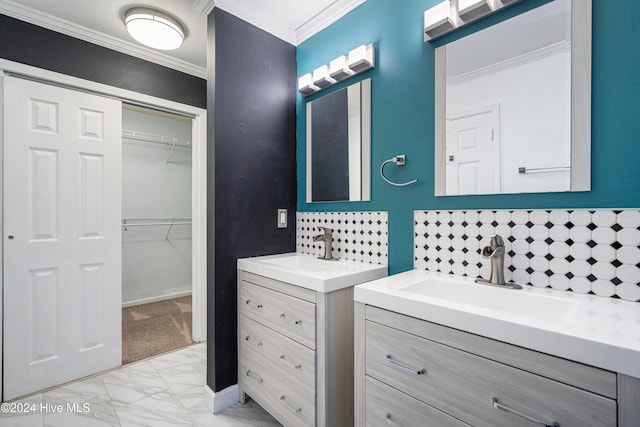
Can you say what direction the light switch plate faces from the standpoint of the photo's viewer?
facing the viewer and to the right of the viewer

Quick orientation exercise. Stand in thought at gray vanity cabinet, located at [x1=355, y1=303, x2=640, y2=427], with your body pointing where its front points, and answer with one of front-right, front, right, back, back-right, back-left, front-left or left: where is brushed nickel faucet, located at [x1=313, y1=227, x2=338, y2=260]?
right

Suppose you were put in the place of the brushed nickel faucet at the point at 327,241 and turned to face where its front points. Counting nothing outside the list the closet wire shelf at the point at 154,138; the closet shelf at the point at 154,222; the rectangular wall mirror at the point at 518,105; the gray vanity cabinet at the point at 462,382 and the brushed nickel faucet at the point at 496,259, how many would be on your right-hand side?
2

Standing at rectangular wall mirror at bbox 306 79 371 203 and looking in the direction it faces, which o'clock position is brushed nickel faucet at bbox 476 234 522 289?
The brushed nickel faucet is roughly at 9 o'clock from the rectangular wall mirror.

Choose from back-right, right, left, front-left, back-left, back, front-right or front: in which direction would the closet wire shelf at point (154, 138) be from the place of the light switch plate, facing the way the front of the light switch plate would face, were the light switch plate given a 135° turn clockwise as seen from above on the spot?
front-right
